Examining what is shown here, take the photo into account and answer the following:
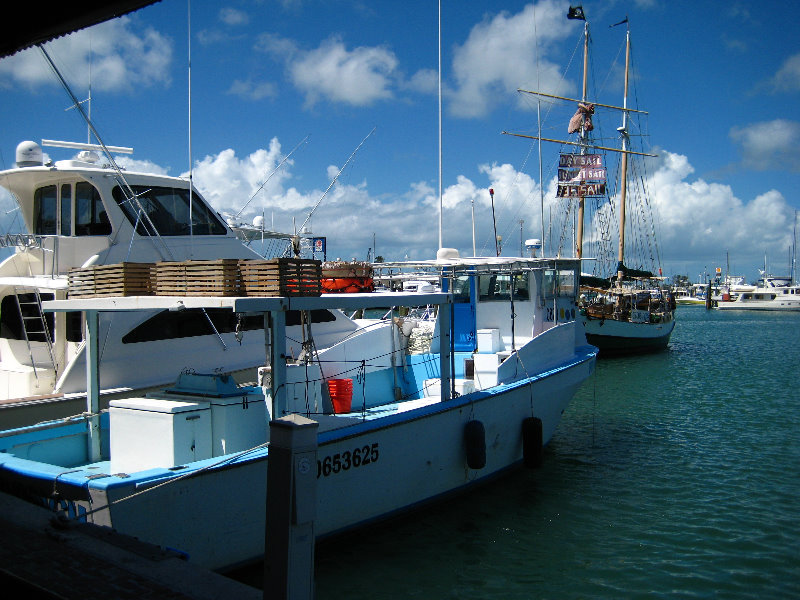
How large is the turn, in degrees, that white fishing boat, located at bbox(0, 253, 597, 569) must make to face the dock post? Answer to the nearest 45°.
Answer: approximately 135° to its right

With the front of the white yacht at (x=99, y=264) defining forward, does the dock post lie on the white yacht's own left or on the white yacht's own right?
on the white yacht's own right

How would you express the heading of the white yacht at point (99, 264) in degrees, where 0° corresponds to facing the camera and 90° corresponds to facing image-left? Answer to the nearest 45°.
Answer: approximately 225°

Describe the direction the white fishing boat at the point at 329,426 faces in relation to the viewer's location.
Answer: facing away from the viewer and to the right of the viewer

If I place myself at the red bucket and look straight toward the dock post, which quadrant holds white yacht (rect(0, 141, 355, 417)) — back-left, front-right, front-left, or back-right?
back-right

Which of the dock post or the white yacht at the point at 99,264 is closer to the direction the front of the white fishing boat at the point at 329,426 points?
the white yacht

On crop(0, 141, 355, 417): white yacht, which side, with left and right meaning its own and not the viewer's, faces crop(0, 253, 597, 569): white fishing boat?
right

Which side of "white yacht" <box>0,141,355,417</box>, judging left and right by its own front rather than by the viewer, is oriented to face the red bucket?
right

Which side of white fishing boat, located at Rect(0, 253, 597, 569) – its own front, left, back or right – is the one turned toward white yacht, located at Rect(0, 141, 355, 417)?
left

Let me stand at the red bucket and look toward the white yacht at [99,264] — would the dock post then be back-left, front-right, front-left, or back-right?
back-left
